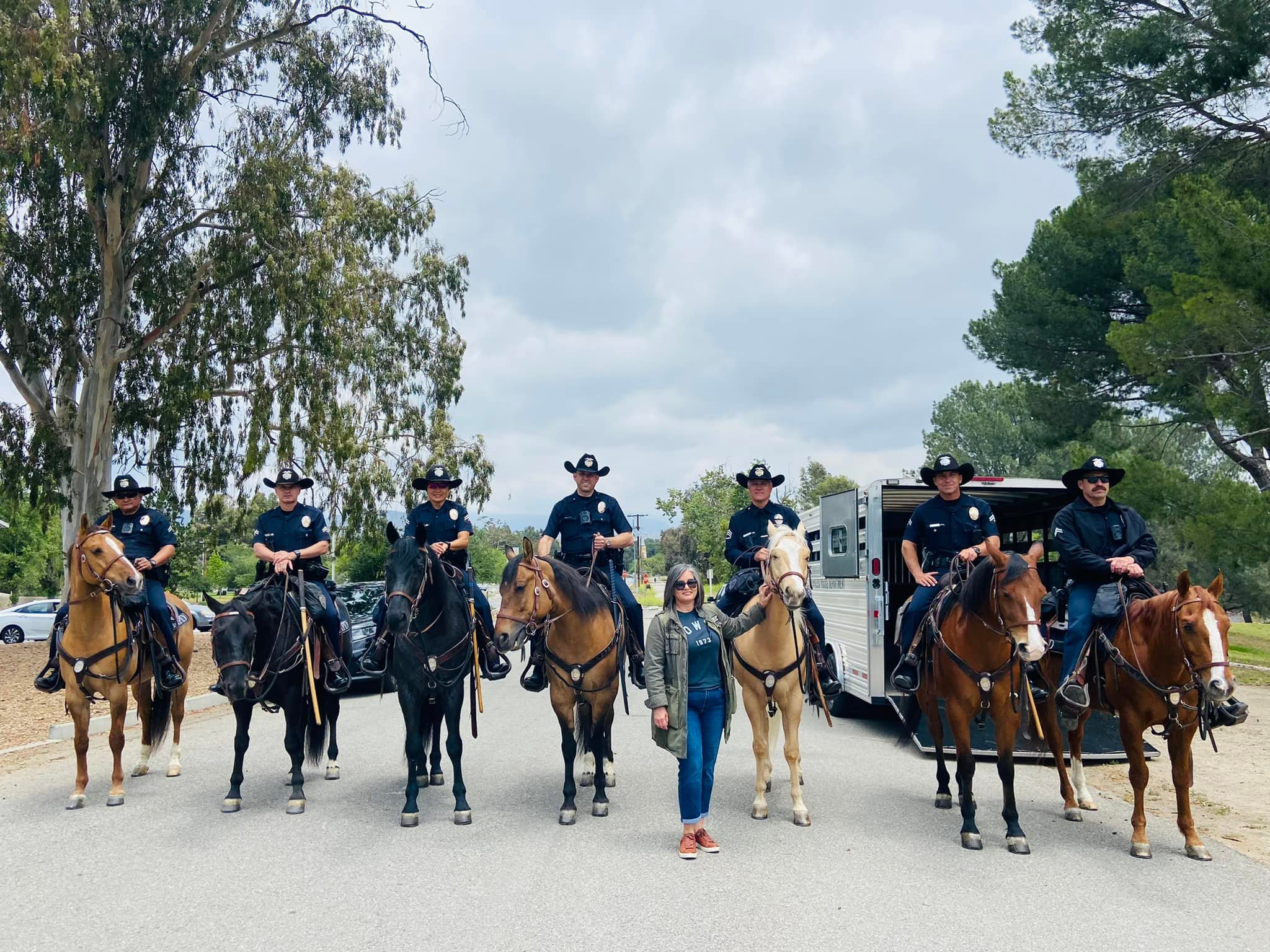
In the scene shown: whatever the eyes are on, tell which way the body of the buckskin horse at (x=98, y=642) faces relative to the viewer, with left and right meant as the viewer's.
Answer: facing the viewer and to the left of the viewer

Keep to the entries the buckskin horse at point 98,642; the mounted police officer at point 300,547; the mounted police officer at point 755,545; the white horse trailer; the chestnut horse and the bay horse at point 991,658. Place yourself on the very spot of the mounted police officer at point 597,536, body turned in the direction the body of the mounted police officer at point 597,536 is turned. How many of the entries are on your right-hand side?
2

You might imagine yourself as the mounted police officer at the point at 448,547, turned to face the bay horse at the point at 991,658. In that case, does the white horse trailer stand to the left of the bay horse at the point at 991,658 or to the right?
left

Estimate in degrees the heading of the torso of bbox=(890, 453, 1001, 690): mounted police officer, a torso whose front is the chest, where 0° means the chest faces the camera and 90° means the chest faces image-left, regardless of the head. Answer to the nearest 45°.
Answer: approximately 0°

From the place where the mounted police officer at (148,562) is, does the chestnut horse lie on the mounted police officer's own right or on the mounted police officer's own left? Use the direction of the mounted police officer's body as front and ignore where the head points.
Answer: on the mounted police officer's own left

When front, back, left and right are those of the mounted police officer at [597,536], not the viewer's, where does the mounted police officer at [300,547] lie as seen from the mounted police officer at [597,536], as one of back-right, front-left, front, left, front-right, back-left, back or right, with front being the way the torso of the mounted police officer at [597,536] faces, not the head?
right

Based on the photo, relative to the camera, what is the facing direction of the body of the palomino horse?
toward the camera

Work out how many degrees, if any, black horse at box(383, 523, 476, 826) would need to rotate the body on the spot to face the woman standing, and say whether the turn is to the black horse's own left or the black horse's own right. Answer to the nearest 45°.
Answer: approximately 45° to the black horse's own left

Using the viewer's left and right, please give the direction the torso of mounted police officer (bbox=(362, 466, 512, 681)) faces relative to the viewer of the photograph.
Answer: facing the viewer

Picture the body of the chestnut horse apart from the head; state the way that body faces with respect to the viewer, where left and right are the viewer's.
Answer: facing the viewer and to the right of the viewer

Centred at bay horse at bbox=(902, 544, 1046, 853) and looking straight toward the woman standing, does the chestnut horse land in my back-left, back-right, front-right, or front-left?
back-left

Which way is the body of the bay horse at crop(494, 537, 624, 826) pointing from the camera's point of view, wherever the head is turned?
toward the camera

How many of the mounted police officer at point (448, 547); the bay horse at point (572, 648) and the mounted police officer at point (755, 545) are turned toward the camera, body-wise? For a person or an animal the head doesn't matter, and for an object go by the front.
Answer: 3

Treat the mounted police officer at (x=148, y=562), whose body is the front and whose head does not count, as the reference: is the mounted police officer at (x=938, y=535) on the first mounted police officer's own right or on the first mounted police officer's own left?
on the first mounted police officer's own left
